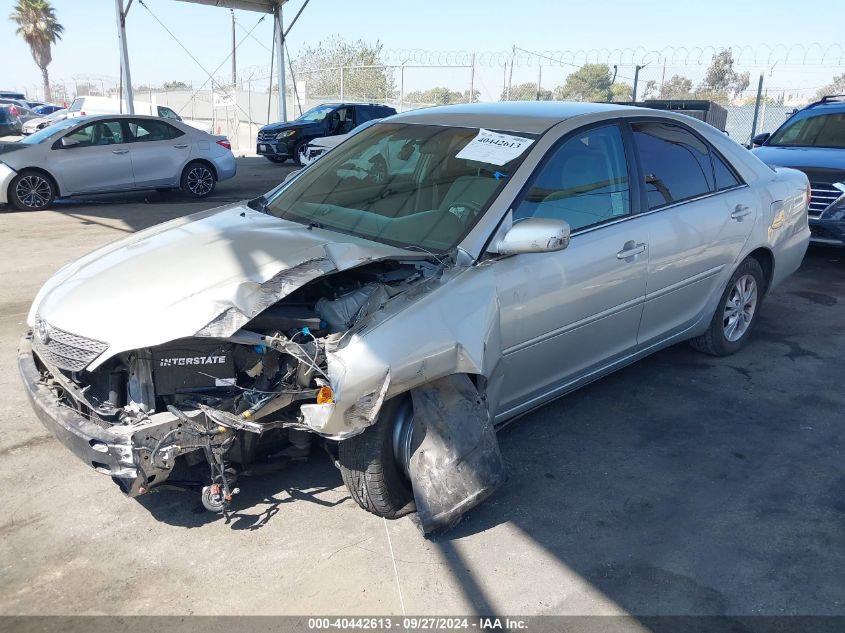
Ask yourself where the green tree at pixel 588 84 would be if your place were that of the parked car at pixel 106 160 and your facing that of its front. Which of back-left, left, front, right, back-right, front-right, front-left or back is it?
back-right

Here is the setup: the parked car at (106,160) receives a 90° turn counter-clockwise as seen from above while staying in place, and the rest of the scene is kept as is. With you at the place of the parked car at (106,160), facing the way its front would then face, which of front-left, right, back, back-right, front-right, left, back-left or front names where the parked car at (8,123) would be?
back

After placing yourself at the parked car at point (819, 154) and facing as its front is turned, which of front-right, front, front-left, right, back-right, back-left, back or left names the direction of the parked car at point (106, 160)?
front-right

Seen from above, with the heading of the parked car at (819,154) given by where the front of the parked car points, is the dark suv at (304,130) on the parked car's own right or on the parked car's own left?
on the parked car's own right

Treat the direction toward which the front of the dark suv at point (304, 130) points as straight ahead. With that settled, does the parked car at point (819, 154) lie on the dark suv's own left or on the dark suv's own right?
on the dark suv's own left

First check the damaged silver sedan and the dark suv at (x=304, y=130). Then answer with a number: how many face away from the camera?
0

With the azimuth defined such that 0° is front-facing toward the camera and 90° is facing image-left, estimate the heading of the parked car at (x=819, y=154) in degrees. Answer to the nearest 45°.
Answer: approximately 45°

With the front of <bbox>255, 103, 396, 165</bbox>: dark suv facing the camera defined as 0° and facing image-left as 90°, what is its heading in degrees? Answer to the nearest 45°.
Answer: approximately 45°

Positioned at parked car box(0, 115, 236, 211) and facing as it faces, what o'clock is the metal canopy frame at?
The metal canopy frame is roughly at 4 o'clock from the parked car.

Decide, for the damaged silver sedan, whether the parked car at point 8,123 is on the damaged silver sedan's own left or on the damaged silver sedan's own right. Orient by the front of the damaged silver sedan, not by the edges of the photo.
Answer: on the damaged silver sedan's own right

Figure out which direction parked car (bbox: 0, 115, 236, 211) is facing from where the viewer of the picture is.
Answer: facing to the left of the viewer

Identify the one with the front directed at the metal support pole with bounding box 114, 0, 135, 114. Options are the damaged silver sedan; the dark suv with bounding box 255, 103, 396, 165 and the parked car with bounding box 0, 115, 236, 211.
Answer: the dark suv

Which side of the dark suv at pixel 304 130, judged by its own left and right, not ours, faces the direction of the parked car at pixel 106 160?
front

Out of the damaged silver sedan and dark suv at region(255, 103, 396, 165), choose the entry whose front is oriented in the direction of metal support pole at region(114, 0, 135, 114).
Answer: the dark suv

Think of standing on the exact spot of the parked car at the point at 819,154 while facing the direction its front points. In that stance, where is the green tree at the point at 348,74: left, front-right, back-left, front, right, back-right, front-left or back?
right

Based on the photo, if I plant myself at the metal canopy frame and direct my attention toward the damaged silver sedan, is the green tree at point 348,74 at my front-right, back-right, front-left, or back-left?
back-left
